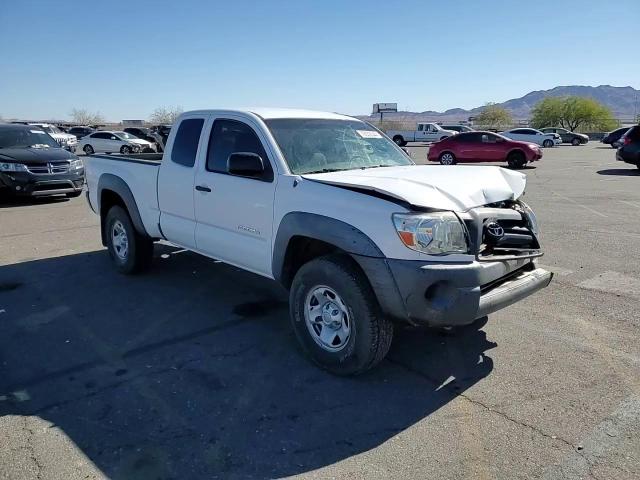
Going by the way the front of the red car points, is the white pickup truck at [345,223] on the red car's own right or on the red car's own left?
on the red car's own right

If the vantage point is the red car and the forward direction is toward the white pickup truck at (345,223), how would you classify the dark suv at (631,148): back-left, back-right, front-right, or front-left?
front-left

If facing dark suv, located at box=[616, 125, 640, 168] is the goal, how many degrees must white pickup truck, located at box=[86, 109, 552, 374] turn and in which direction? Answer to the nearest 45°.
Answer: approximately 90° to its left

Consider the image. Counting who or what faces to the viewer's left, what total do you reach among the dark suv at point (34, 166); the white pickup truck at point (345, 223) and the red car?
0

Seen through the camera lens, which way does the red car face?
facing to the right of the viewer

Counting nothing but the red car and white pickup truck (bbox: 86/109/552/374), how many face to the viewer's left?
0

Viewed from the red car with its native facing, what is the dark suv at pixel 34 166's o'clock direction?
The dark suv is roughly at 4 o'clock from the red car.

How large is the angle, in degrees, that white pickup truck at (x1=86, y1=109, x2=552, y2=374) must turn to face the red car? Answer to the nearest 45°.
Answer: approximately 135° to its left

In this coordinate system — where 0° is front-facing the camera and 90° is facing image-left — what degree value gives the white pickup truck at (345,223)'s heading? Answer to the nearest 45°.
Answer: approximately 315°

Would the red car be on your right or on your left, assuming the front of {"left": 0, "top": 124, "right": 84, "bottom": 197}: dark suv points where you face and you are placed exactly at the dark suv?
on your left

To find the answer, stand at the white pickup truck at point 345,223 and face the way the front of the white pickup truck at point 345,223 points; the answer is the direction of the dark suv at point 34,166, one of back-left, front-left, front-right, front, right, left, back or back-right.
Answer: back
